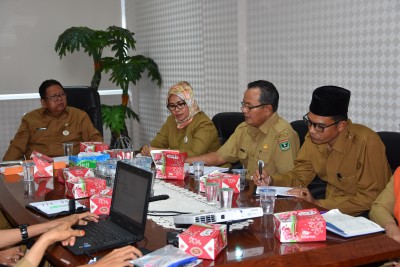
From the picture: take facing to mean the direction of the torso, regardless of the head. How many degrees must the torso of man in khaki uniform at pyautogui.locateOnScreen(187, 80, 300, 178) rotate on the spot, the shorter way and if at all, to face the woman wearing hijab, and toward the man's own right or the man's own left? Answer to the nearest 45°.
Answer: approximately 90° to the man's own right

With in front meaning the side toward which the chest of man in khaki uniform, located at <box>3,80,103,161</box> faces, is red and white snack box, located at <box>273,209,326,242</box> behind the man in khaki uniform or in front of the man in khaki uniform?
in front

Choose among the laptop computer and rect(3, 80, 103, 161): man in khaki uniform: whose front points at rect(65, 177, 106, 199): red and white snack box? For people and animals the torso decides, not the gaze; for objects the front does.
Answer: the man in khaki uniform

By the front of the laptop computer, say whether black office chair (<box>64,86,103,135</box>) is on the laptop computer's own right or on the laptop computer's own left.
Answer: on the laptop computer's own right

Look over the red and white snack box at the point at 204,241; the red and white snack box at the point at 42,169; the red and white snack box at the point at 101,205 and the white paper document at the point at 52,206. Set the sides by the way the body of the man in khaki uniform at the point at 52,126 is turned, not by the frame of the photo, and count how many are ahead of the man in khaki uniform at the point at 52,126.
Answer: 4

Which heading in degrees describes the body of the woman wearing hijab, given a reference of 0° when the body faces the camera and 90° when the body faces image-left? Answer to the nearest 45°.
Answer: approximately 45°

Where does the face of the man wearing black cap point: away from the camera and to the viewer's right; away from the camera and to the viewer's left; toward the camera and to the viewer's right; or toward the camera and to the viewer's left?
toward the camera and to the viewer's left

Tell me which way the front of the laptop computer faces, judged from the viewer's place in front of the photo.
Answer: facing the viewer and to the left of the viewer

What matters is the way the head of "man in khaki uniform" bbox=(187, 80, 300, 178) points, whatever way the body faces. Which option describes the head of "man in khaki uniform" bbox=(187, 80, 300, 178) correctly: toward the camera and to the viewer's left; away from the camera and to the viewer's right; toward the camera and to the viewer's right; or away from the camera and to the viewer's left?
toward the camera and to the viewer's left

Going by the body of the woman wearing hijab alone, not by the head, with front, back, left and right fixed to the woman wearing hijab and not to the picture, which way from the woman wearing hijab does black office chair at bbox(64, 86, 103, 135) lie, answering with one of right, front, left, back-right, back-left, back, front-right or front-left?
right

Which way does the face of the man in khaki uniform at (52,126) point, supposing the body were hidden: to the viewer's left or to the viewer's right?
to the viewer's right

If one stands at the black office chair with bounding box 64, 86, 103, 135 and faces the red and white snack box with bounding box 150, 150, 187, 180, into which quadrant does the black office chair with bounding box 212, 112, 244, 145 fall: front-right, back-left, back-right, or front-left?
front-left

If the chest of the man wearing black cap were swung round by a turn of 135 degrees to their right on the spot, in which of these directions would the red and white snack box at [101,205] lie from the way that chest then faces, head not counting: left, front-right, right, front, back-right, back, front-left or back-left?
back-left
